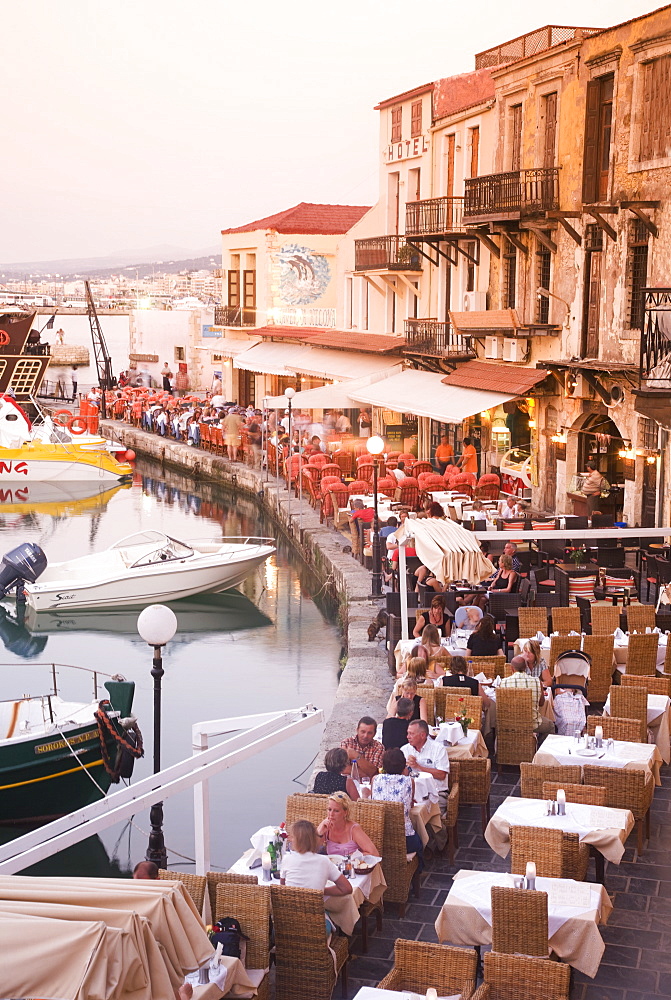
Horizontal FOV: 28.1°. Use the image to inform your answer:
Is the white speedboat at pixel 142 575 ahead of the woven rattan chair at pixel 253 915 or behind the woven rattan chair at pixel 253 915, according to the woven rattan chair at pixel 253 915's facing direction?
ahead

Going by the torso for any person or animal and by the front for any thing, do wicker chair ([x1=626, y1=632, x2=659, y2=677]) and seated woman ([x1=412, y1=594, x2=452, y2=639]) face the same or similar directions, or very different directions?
very different directions

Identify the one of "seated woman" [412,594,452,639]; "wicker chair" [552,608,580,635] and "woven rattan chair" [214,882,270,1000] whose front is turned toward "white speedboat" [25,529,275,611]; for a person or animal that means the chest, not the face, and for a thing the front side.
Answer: the woven rattan chair

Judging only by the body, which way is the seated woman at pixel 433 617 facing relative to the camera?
toward the camera

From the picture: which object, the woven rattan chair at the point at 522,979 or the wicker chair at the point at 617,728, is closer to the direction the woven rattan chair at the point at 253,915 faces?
the wicker chair

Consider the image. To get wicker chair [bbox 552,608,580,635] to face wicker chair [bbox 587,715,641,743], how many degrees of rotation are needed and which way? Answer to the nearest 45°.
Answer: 0° — it already faces it

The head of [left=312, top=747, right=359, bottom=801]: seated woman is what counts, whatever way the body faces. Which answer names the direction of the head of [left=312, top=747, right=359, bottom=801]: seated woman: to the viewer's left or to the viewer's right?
to the viewer's right

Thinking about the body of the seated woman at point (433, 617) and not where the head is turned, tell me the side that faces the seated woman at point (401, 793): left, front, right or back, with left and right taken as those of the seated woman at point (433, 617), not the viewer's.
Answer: front

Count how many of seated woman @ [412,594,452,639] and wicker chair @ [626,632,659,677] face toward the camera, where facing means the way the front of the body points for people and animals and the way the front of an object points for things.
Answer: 1

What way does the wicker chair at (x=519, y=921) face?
away from the camera

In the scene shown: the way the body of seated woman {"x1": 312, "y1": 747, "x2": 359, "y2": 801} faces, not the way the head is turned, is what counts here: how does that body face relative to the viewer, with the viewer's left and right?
facing away from the viewer and to the right of the viewer

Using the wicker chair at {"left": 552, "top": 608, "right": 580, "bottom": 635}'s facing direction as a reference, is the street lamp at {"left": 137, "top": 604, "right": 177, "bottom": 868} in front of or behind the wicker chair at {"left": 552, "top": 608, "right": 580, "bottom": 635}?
in front

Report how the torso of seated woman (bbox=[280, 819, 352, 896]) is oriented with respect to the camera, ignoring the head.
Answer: away from the camera
